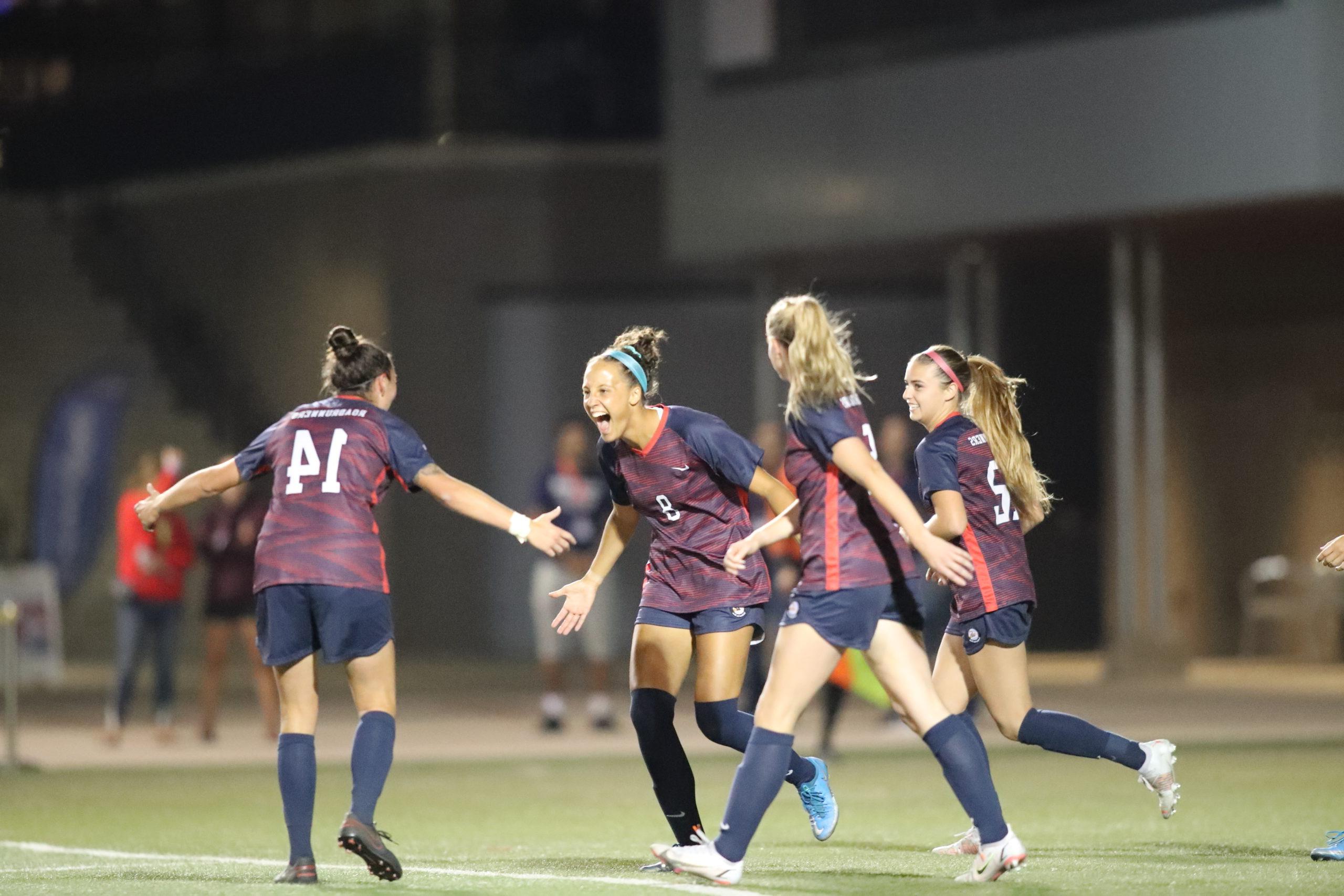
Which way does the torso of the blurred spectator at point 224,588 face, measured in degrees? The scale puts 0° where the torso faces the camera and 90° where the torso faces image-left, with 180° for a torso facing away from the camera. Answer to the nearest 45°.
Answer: approximately 0°

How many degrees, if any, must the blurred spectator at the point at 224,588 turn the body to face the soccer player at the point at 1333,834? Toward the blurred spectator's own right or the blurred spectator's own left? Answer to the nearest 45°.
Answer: approximately 45° to the blurred spectator's own left

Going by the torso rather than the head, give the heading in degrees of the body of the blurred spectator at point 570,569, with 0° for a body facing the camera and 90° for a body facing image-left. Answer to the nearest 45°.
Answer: approximately 0°

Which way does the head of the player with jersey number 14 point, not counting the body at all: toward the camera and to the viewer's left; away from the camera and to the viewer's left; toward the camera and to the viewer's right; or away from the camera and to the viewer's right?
away from the camera and to the viewer's right

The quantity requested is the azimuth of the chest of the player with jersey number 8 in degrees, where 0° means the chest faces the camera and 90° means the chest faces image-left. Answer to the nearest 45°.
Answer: approximately 45°

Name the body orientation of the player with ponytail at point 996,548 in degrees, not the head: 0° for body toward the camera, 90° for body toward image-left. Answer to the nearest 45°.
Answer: approximately 90°
